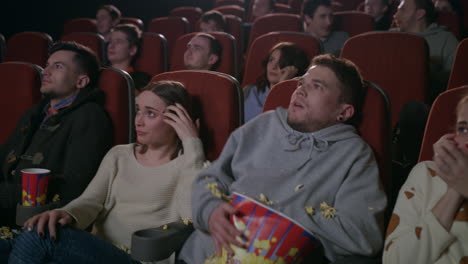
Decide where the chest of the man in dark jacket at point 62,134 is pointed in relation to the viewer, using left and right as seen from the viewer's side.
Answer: facing the viewer and to the left of the viewer

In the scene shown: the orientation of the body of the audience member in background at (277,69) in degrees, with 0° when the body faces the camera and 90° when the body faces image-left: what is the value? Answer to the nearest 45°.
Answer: approximately 45°

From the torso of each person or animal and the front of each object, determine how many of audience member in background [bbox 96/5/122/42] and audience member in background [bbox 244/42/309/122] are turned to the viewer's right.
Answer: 0

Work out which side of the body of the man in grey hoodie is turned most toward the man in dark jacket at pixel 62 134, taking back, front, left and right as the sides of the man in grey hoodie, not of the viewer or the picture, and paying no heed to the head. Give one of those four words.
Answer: right

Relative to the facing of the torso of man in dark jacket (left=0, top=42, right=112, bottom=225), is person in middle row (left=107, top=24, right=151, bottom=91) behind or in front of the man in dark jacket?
behind

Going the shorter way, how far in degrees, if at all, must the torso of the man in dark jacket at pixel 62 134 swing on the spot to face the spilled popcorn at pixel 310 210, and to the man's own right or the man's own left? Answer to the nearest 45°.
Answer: approximately 90° to the man's own left

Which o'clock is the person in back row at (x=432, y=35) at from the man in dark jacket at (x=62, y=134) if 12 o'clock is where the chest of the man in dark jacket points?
The person in back row is roughly at 7 o'clock from the man in dark jacket.

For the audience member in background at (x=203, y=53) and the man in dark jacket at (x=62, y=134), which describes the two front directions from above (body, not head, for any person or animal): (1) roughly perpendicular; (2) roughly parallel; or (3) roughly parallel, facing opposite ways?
roughly parallel

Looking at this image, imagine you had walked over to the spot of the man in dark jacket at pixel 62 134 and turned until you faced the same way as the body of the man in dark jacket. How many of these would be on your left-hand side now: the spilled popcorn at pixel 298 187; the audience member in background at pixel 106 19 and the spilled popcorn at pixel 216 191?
2

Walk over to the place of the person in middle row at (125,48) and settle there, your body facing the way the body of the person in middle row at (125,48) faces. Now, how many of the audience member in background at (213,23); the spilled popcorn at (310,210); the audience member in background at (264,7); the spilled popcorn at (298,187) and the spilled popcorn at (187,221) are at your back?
2

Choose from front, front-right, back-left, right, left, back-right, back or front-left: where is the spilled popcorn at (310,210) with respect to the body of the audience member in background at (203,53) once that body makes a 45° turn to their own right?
left

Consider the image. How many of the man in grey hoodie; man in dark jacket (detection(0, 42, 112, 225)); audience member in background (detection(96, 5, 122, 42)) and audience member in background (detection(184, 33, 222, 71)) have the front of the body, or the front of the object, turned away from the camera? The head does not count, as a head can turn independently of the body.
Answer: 0

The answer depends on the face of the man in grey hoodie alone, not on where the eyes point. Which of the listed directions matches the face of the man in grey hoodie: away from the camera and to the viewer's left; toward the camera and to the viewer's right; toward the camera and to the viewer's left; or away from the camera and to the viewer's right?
toward the camera and to the viewer's left

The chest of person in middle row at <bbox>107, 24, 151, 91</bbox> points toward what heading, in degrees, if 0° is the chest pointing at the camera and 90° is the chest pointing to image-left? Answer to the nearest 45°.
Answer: approximately 45°

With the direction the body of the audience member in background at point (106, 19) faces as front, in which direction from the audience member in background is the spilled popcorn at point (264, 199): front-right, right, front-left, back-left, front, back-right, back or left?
front-left
